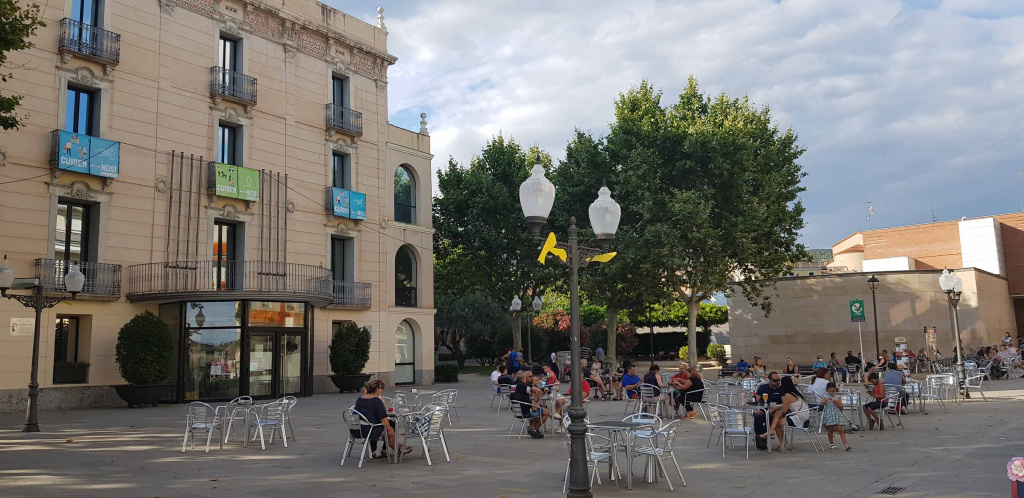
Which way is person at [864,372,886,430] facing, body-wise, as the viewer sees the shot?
to the viewer's left

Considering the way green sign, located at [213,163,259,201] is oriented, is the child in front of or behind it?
in front

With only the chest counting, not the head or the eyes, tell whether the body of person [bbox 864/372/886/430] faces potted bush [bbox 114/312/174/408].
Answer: yes

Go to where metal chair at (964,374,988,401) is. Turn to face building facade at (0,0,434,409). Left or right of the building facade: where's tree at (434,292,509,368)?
right

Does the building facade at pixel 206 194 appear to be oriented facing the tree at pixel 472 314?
no

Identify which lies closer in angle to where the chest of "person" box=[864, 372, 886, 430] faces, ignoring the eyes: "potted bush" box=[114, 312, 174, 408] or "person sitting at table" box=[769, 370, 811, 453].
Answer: the potted bush

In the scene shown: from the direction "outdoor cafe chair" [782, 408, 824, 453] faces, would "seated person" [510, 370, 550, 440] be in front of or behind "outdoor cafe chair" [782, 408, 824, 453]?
in front

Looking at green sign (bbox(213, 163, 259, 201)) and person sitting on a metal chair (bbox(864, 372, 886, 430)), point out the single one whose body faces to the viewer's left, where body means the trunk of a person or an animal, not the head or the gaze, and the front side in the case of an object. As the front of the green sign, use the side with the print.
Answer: the person sitting on a metal chair

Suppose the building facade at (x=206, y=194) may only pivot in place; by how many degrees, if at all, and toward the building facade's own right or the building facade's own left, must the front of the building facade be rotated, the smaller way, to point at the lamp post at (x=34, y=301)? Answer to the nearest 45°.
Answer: approximately 45° to the building facade's own right

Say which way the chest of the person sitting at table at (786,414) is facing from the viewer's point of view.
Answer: to the viewer's left
